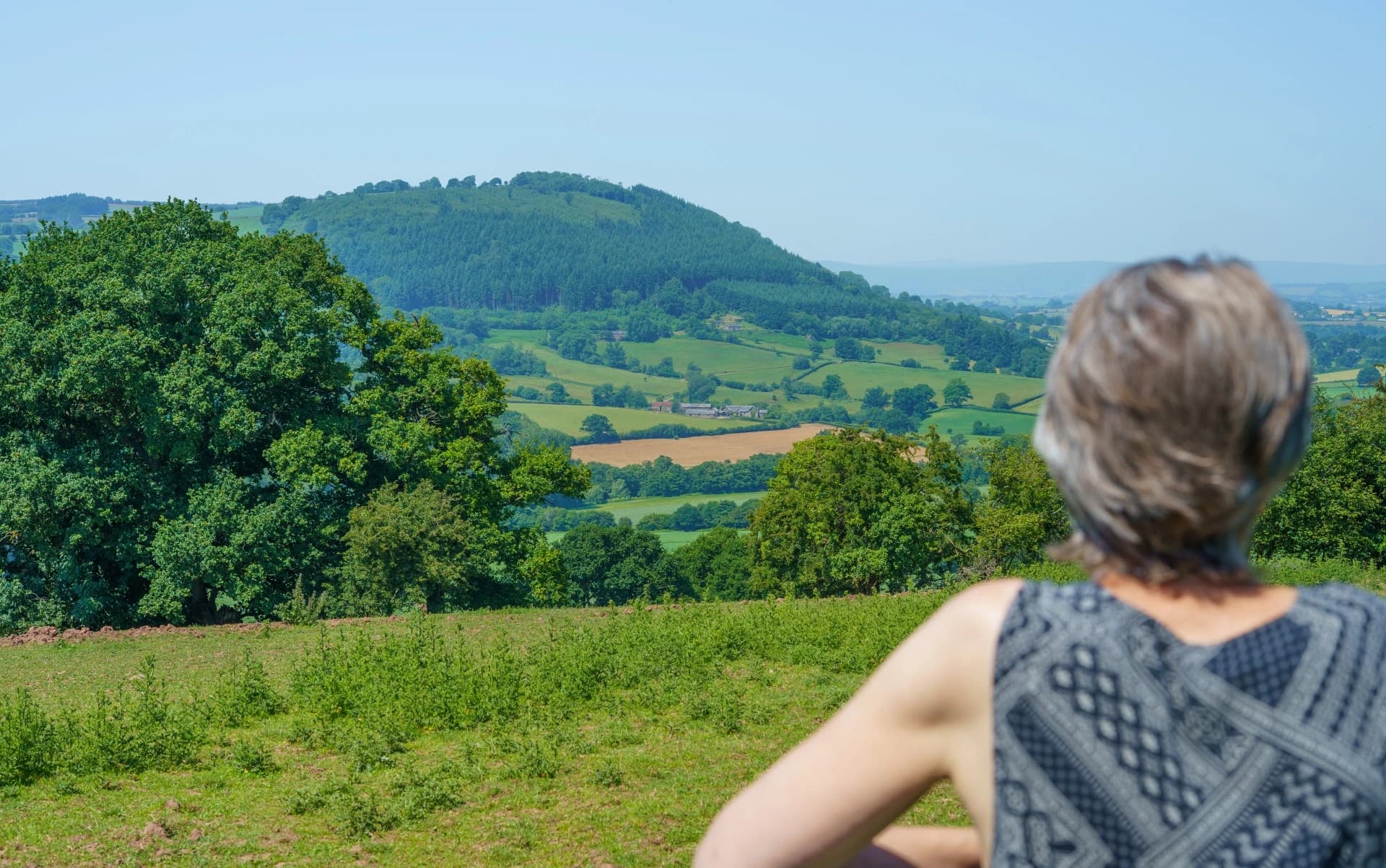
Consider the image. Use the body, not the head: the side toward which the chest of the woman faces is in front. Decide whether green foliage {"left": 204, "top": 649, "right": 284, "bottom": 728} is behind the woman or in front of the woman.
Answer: in front

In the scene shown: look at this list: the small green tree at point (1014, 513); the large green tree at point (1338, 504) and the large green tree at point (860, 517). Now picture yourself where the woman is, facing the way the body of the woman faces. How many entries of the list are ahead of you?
3

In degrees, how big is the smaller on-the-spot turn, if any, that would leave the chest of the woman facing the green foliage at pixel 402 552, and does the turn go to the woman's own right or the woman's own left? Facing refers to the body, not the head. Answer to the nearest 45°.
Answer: approximately 45° to the woman's own left

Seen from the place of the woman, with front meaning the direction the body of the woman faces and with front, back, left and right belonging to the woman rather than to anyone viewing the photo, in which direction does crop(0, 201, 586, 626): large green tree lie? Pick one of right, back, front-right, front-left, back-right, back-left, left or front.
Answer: front-left

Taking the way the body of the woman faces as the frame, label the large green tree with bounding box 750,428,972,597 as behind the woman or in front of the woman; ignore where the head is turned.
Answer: in front

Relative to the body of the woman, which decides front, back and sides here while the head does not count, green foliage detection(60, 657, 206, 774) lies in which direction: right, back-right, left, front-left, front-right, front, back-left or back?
front-left

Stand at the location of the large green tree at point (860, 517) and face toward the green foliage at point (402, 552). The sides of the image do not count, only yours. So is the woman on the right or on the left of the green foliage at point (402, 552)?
left

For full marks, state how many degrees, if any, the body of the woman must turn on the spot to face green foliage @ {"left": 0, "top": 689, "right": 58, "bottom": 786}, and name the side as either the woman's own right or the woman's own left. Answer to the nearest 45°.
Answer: approximately 45° to the woman's own left

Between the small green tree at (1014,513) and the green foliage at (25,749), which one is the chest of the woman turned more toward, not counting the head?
the small green tree

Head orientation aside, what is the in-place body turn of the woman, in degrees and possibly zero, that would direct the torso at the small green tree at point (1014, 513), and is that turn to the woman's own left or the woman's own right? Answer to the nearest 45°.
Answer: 0° — they already face it

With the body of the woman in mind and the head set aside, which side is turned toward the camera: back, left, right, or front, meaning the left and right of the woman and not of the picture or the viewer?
back
